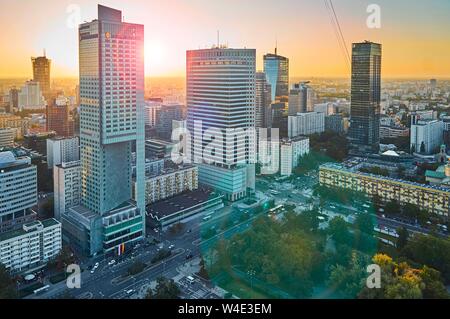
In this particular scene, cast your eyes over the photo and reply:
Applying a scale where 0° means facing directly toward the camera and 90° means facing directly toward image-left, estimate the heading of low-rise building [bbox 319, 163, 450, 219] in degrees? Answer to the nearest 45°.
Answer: approximately 45°

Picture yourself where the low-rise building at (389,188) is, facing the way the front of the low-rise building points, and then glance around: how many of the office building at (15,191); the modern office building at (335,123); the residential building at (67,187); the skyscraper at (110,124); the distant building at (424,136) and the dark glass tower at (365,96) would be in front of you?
3

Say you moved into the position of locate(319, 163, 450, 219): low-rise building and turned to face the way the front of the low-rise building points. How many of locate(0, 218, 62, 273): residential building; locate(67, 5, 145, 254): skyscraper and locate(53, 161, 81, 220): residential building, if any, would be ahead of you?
3

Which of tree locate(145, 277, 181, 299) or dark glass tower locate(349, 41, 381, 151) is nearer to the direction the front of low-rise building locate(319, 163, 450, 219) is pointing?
the tree

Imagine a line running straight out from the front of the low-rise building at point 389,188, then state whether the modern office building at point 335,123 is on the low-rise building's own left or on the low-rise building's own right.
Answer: on the low-rise building's own right

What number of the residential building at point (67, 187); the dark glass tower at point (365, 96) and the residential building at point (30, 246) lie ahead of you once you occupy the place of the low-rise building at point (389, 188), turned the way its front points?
2

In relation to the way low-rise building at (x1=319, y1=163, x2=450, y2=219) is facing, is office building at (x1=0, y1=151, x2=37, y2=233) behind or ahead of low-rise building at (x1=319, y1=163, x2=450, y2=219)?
ahead
